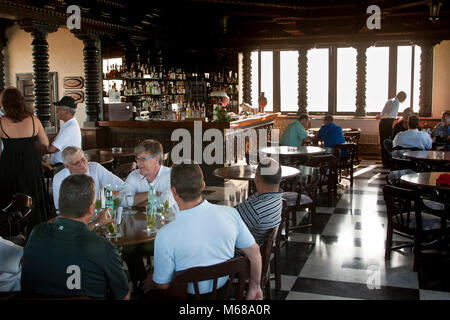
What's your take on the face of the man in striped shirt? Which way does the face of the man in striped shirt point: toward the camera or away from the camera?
away from the camera

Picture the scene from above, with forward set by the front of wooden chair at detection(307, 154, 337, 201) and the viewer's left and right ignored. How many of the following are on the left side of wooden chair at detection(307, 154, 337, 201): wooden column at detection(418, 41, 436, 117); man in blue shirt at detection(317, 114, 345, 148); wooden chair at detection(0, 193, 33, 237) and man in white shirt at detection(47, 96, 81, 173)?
2

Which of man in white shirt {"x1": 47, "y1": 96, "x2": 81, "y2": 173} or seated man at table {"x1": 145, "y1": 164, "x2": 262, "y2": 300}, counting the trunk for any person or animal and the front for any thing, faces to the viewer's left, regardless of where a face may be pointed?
the man in white shirt

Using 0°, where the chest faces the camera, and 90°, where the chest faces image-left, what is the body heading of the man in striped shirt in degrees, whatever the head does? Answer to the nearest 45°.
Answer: approximately 135°

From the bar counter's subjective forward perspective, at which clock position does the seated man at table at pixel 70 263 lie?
The seated man at table is roughly at 12 o'clock from the bar counter.

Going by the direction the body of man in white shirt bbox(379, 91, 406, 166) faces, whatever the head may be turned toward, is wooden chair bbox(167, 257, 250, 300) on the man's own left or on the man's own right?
on the man's own right

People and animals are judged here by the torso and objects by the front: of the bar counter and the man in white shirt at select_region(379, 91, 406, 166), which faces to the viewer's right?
the man in white shirt

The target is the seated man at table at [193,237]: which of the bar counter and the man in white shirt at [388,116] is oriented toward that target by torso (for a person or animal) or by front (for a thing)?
the bar counter

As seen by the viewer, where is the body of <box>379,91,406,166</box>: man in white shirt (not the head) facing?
to the viewer's right

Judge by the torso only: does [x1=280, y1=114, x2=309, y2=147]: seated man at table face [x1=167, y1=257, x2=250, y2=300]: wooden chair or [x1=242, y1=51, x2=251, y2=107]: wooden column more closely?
the wooden column

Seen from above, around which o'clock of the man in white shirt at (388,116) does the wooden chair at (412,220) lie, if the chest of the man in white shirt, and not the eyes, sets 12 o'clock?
The wooden chair is roughly at 3 o'clock from the man in white shirt.

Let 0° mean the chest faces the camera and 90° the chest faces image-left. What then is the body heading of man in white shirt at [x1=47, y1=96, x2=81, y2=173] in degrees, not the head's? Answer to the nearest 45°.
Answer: approximately 90°
